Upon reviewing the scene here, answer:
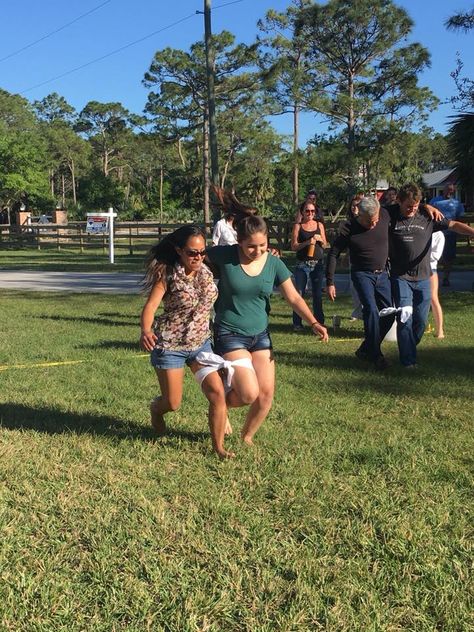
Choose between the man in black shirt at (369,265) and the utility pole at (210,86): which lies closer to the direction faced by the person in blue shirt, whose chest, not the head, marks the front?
the man in black shirt

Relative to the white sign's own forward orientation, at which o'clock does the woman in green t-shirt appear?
The woman in green t-shirt is roughly at 12 o'clock from the white sign.

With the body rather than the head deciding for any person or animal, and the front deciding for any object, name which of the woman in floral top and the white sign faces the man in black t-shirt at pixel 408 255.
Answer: the white sign

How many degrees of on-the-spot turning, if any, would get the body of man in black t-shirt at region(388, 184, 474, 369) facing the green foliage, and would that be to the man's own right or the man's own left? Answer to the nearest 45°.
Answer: approximately 180°

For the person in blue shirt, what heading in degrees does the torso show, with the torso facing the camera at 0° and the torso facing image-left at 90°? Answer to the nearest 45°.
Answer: approximately 0°

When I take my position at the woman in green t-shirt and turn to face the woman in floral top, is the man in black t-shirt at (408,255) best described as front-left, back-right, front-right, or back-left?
back-right

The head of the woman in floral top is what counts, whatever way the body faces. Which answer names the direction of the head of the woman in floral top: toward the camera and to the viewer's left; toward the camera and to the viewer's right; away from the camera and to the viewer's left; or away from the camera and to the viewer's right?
toward the camera and to the viewer's right
